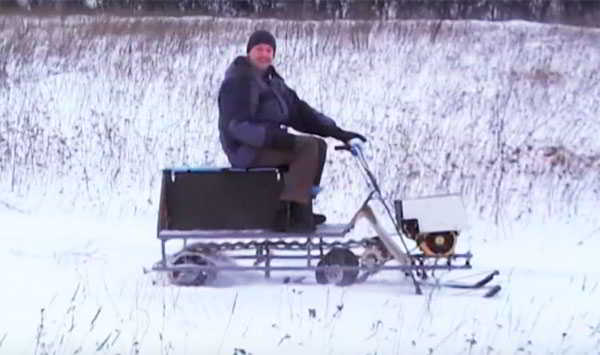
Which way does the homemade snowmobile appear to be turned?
to the viewer's right
